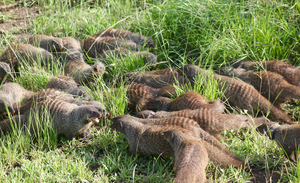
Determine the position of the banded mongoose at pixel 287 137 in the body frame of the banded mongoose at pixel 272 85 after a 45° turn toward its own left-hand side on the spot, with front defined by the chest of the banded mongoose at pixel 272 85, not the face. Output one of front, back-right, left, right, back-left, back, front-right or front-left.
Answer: front-left

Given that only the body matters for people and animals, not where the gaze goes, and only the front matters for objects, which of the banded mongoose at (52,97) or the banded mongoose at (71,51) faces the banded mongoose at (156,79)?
the banded mongoose at (52,97)

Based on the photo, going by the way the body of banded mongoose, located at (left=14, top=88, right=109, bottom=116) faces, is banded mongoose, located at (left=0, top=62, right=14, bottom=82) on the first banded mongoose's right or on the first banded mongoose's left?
on the first banded mongoose's left

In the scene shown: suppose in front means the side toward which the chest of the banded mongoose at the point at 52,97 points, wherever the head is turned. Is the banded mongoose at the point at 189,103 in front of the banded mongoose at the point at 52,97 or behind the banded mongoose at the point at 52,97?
in front

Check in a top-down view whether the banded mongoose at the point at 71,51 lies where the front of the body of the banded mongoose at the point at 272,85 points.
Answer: yes

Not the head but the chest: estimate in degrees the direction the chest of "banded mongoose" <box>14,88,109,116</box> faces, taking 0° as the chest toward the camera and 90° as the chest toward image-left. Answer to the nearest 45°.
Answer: approximately 270°

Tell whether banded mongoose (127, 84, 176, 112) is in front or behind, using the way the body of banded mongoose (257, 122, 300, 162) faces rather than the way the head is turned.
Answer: in front

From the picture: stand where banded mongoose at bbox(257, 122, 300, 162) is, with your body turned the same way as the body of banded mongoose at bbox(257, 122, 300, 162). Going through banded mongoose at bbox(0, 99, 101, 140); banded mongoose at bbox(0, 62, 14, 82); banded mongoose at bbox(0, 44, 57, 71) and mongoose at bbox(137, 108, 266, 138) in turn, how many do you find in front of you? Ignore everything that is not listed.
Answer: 4

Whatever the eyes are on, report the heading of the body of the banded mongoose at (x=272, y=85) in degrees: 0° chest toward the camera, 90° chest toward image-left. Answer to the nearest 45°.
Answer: approximately 90°

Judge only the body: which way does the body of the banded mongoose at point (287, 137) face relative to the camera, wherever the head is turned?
to the viewer's left

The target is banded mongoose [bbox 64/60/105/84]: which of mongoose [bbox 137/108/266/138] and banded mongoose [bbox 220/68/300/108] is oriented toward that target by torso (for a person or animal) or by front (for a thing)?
banded mongoose [bbox 220/68/300/108]

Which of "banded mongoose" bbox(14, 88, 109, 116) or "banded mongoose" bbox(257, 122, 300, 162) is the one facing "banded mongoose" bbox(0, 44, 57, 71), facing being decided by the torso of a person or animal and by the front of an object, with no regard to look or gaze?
"banded mongoose" bbox(257, 122, 300, 162)
